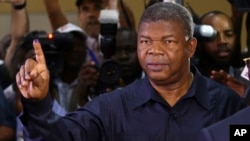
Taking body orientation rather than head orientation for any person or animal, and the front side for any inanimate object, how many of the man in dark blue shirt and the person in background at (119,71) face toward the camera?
2

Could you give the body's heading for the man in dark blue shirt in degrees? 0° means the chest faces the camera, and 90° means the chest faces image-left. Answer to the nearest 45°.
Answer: approximately 0°

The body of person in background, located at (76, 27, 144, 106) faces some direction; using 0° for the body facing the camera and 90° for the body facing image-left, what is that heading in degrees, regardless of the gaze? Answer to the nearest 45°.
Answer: approximately 0°

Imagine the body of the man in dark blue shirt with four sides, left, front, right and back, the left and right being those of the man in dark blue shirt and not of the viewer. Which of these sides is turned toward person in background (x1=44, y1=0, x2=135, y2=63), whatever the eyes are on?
back

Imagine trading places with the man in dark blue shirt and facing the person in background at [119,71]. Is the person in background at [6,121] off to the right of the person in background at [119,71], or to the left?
left
